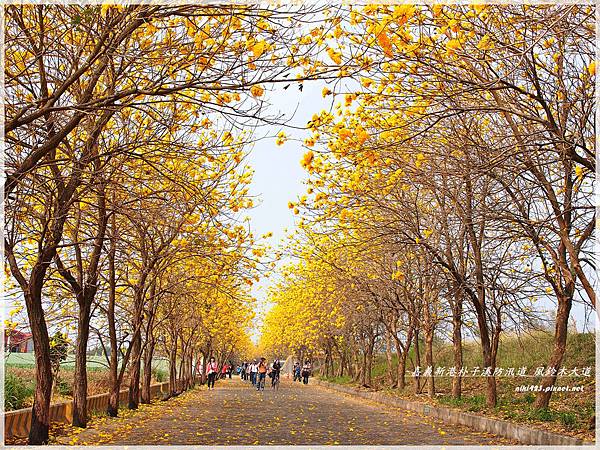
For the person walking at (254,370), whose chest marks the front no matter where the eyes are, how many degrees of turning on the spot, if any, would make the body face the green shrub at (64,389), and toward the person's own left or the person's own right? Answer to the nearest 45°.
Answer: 0° — they already face it

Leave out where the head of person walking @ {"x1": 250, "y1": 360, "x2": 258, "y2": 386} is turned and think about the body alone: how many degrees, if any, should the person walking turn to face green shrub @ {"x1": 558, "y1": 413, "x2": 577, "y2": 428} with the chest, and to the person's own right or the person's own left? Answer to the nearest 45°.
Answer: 0° — they already face it

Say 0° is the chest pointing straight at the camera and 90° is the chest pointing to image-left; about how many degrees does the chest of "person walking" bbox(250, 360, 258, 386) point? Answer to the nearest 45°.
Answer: approximately 0°

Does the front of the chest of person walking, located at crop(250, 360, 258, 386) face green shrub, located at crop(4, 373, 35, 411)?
yes

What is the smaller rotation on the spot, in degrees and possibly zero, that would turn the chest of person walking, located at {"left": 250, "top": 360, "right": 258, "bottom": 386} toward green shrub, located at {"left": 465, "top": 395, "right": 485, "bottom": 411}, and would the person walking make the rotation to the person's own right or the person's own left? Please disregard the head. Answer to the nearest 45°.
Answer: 0° — they already face it

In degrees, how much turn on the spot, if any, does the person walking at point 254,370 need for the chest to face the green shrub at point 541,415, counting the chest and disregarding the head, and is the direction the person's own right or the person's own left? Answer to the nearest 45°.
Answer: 0° — they already face it

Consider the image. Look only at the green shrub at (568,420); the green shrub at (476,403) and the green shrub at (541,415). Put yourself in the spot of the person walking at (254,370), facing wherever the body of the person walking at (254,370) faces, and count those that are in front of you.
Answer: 3
